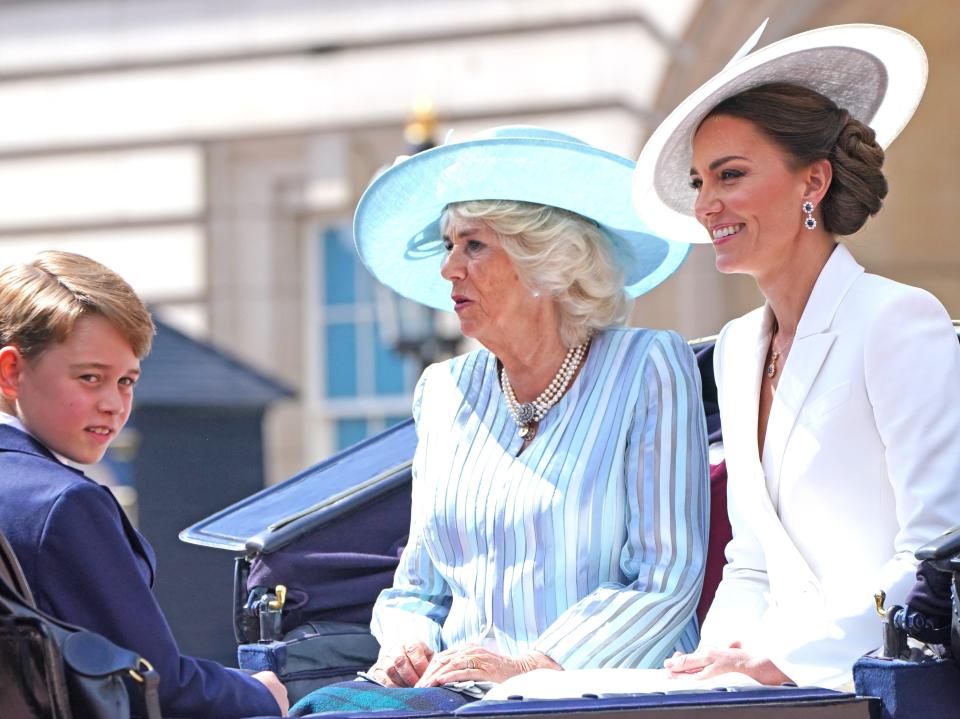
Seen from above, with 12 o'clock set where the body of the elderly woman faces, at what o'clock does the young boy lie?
The young boy is roughly at 12 o'clock from the elderly woman.

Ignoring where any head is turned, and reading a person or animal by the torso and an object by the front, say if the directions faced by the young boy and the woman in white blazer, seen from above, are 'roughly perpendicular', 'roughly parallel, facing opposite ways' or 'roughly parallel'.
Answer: roughly parallel, facing opposite ways

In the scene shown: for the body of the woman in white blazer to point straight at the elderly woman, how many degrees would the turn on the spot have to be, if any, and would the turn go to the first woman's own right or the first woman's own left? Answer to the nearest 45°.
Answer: approximately 90° to the first woman's own right

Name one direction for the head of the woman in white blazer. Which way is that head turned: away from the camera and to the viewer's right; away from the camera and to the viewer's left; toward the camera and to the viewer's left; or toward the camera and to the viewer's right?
toward the camera and to the viewer's left

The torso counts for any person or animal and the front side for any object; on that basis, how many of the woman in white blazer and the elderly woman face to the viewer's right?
0

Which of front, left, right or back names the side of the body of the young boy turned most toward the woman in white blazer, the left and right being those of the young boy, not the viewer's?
front

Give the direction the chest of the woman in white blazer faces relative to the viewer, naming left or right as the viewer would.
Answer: facing the viewer and to the left of the viewer

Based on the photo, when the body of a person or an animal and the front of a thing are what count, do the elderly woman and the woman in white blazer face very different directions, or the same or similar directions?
same or similar directions

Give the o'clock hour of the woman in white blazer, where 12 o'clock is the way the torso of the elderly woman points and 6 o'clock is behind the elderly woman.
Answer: The woman in white blazer is roughly at 9 o'clock from the elderly woman.

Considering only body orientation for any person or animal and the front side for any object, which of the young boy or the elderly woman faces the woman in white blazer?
the young boy

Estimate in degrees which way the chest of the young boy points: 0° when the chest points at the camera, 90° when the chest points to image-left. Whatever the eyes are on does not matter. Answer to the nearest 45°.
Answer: approximately 270°
